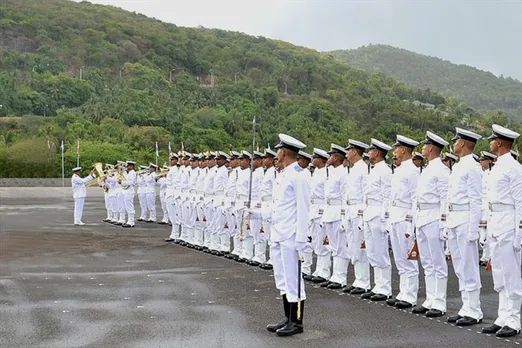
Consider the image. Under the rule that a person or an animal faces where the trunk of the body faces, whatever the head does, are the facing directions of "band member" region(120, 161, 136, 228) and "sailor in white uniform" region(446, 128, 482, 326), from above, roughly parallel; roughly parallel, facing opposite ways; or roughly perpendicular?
roughly parallel

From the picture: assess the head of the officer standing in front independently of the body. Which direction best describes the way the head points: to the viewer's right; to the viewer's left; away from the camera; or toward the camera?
to the viewer's left

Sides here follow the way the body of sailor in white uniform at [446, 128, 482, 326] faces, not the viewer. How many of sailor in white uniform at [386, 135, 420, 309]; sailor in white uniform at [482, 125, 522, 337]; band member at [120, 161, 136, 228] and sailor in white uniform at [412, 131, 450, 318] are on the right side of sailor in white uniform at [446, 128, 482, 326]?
3

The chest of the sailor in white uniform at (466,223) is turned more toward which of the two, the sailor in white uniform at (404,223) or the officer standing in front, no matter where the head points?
the officer standing in front

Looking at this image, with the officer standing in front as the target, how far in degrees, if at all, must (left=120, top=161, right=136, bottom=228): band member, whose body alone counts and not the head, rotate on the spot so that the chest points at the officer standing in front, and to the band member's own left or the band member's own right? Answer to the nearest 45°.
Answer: approximately 90° to the band member's own left

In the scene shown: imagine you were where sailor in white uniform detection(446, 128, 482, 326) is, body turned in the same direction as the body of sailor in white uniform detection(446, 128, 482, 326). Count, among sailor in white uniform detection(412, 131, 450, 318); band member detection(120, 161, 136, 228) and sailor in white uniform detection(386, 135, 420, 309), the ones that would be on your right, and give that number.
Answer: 3

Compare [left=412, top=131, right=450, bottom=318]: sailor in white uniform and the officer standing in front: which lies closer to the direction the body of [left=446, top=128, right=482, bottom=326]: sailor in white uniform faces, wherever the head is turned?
the officer standing in front

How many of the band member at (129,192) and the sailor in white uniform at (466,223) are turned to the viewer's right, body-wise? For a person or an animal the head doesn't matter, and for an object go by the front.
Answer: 0

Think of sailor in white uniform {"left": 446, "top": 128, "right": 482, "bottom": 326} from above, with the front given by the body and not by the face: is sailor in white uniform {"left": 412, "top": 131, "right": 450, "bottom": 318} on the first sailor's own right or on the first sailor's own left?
on the first sailor's own right

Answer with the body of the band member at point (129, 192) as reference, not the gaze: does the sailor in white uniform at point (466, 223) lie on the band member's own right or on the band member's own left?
on the band member's own left

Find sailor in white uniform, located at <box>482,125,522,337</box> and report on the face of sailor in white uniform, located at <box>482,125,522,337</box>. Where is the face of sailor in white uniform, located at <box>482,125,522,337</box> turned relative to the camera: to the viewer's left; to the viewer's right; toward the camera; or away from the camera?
to the viewer's left

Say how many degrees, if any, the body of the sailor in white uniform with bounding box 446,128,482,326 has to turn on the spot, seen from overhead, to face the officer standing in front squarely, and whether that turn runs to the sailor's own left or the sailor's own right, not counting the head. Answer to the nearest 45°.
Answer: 0° — they already face them

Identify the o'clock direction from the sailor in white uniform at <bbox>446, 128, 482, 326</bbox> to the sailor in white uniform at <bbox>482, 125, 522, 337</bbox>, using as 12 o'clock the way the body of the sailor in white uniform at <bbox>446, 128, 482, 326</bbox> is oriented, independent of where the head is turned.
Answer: the sailor in white uniform at <bbox>482, 125, 522, 337</bbox> is roughly at 9 o'clock from the sailor in white uniform at <bbox>446, 128, 482, 326</bbox>.
